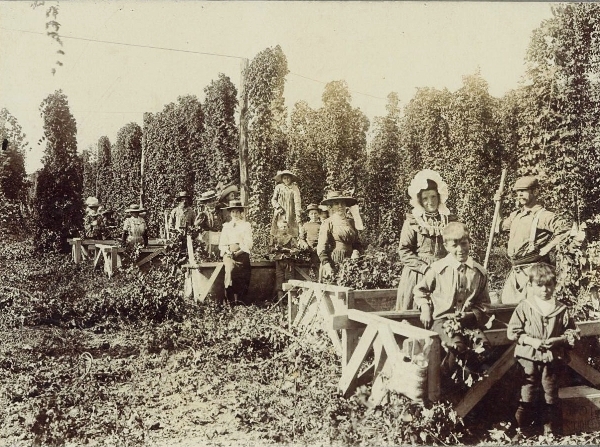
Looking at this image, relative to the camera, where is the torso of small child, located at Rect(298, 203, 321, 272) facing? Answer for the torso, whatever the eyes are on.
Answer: toward the camera

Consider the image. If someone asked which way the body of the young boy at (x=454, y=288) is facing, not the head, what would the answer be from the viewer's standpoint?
toward the camera

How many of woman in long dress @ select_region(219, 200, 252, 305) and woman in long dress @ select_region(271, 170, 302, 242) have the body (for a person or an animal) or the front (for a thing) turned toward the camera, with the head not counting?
2

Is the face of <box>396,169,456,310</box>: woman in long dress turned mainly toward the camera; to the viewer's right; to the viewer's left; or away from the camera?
toward the camera

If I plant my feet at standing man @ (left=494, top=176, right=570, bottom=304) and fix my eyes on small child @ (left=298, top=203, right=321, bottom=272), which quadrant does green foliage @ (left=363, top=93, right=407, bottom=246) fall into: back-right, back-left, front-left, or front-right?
front-right

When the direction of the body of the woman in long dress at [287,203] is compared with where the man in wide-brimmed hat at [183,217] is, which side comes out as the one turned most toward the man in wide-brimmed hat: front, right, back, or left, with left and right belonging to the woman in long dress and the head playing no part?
right

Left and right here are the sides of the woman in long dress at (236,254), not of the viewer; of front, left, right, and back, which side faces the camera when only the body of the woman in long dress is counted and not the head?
front

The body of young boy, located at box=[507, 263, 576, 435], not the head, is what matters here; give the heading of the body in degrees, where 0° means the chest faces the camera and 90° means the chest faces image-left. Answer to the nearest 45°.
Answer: approximately 0°

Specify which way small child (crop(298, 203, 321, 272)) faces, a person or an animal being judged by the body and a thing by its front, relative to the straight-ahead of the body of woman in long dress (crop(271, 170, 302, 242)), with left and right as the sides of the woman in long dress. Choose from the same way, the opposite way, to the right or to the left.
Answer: the same way

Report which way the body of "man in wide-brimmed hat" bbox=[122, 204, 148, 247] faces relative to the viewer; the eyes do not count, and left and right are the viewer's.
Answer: facing the viewer

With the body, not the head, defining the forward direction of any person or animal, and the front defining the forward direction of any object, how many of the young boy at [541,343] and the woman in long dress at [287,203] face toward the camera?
2
